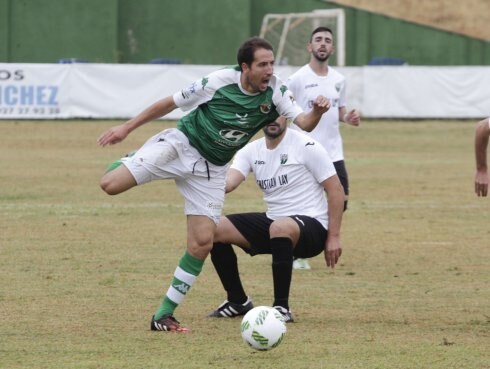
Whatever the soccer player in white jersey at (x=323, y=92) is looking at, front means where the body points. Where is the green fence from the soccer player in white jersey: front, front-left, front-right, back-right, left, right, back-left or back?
back

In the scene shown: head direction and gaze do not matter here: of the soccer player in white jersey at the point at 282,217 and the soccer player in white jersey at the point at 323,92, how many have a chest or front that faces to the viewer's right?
0

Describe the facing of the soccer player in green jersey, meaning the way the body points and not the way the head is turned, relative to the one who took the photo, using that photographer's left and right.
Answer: facing the viewer and to the right of the viewer

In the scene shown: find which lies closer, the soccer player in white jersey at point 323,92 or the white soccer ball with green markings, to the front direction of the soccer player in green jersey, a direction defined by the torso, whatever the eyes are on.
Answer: the white soccer ball with green markings

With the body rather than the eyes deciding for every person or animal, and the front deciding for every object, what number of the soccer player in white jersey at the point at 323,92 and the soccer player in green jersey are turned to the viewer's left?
0

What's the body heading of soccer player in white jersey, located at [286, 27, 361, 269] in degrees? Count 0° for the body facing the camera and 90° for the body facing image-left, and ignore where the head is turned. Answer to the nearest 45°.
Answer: approximately 0°

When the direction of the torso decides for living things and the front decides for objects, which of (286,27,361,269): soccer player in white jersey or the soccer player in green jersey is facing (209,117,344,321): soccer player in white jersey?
(286,27,361,269): soccer player in white jersey

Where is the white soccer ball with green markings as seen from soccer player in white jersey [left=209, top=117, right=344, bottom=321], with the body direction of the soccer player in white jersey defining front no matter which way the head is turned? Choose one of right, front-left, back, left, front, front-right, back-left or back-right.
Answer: front-left

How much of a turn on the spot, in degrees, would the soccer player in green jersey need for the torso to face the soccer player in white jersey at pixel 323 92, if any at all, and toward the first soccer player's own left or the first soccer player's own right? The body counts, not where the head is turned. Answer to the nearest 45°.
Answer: approximately 135° to the first soccer player's own left

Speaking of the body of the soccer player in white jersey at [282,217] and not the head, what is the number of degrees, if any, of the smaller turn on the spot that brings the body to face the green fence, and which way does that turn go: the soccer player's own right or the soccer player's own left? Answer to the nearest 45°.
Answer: approximately 135° to the soccer player's own right

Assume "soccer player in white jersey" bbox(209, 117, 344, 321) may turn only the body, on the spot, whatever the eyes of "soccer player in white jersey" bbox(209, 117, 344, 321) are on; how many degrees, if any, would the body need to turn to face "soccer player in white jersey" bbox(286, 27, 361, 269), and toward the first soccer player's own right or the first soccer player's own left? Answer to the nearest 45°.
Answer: approximately 135° to the first soccer player's own right

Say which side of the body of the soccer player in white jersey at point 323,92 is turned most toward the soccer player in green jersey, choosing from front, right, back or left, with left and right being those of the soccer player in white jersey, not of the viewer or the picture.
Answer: front
